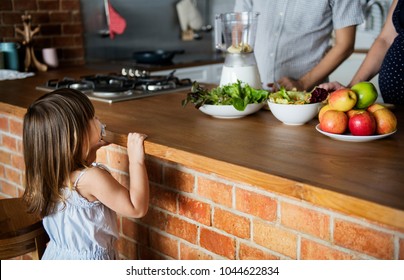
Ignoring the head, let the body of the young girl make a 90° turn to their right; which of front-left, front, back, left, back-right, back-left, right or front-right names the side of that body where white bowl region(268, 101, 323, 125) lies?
front-left

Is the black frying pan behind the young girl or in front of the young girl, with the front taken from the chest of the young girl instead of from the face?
in front

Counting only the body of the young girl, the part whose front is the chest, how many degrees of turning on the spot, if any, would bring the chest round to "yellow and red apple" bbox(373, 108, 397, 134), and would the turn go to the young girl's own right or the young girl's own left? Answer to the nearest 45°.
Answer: approximately 45° to the young girl's own right

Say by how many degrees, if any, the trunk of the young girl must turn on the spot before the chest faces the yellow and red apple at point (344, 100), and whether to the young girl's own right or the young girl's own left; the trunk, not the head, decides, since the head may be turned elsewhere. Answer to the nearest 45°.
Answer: approximately 45° to the young girl's own right

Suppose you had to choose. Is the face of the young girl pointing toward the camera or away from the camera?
away from the camera

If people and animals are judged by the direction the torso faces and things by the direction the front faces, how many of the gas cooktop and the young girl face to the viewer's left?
0

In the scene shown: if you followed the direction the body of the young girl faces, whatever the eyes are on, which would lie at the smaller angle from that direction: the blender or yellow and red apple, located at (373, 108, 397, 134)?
the blender

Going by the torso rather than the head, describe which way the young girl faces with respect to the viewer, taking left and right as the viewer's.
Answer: facing away from the viewer and to the right of the viewer
